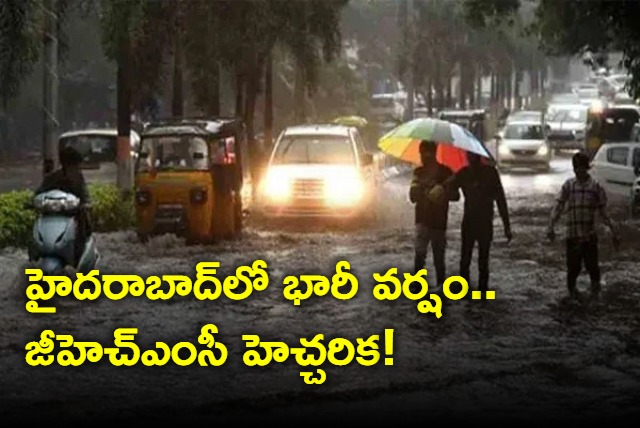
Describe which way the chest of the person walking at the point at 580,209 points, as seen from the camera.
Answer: toward the camera

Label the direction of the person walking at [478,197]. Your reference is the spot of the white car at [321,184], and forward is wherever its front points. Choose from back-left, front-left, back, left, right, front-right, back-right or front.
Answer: front

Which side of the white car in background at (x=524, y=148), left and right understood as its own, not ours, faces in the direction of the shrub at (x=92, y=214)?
front

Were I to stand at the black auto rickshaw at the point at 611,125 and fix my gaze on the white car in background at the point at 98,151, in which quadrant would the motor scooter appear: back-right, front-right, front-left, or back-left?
front-left

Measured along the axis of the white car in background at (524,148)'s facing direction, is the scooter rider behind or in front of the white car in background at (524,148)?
in front

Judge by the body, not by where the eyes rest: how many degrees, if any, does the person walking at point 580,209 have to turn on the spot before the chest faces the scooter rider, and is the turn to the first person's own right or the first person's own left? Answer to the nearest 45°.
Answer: approximately 90° to the first person's own right

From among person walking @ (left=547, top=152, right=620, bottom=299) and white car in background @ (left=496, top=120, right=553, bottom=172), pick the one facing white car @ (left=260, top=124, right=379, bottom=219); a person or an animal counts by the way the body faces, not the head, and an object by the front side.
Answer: the white car in background

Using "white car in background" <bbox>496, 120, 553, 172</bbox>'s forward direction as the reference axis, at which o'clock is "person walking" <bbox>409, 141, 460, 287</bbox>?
The person walking is roughly at 12 o'clock from the white car in background.

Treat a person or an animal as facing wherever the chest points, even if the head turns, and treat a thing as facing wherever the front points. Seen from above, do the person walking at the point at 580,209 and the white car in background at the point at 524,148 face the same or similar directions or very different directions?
same or similar directions

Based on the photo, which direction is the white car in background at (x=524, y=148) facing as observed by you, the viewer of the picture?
facing the viewer

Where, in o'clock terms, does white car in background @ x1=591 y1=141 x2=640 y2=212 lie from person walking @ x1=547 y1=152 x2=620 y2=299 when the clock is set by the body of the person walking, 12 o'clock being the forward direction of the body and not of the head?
The white car in background is roughly at 6 o'clock from the person walking.

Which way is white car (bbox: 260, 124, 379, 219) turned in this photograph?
toward the camera

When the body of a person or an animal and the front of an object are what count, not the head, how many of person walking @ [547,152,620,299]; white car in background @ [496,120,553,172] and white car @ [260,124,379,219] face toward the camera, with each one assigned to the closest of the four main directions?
3

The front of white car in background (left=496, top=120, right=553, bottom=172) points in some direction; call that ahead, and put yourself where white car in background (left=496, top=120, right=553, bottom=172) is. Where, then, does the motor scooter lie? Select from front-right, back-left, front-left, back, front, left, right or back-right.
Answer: front
